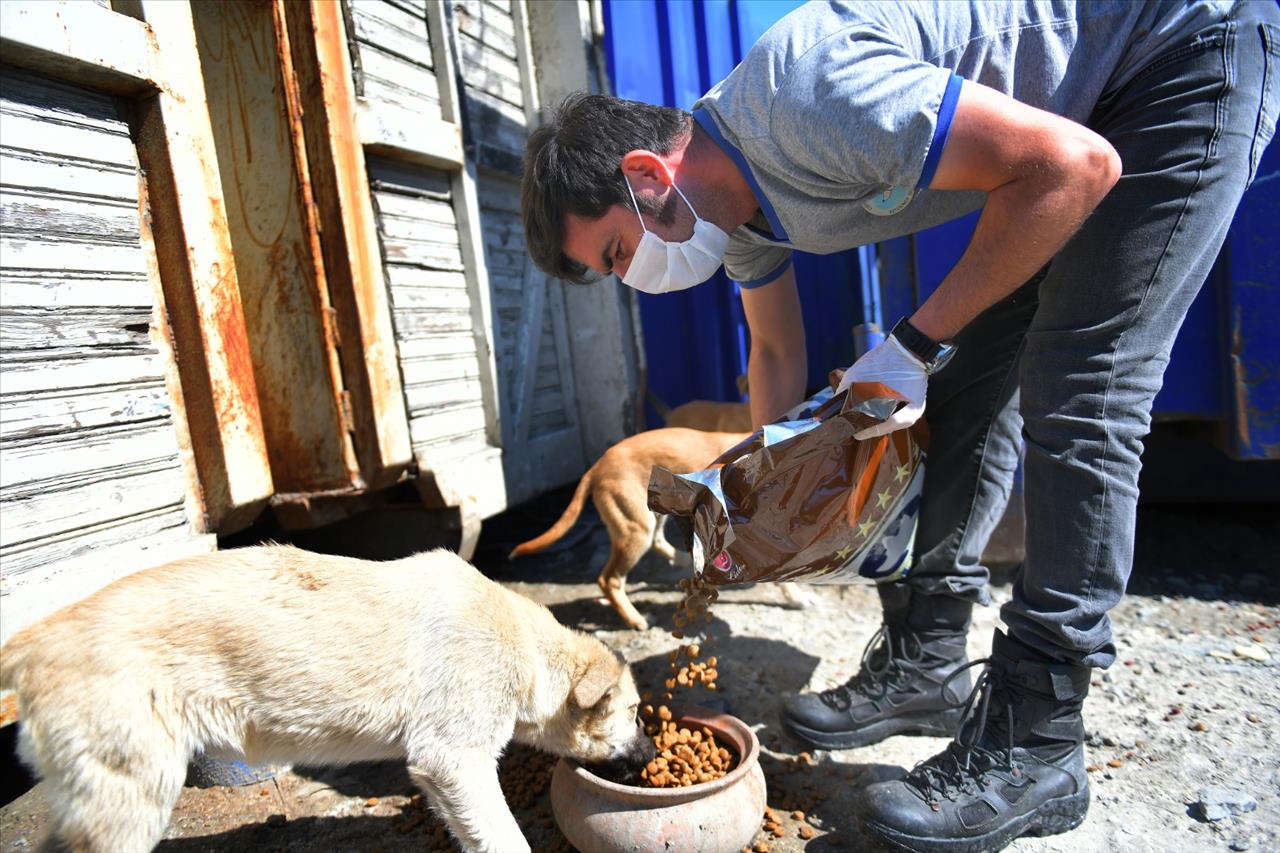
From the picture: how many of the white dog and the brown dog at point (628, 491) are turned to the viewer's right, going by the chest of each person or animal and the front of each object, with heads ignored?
2

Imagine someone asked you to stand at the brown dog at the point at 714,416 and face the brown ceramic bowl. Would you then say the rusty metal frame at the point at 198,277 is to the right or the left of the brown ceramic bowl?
right

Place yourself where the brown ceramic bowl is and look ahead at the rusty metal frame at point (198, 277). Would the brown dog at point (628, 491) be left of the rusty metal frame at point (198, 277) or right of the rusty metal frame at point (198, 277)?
right

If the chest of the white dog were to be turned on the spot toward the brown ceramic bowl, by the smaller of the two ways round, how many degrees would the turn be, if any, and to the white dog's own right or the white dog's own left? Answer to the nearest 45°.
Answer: approximately 45° to the white dog's own right

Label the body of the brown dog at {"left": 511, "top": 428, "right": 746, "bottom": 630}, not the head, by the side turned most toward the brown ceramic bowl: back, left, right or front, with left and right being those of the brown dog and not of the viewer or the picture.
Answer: right

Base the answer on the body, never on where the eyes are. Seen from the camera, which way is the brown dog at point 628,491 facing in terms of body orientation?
to the viewer's right

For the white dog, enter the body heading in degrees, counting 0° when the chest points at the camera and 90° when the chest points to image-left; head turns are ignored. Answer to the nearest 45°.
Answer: approximately 270°

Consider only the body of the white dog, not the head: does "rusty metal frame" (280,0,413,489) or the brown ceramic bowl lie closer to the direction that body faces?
the brown ceramic bowl
